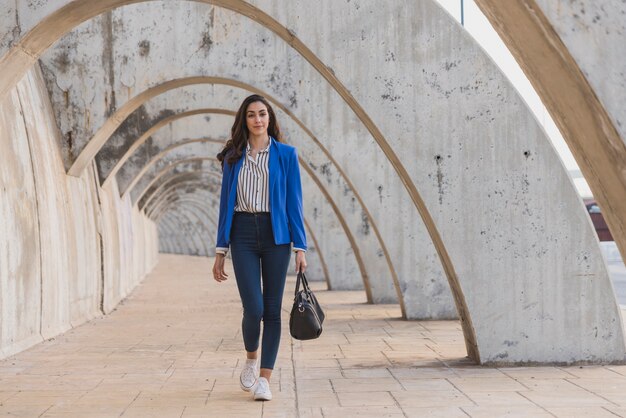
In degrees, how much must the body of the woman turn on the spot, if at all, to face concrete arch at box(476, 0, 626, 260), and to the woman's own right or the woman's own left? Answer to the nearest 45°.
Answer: approximately 45° to the woman's own left

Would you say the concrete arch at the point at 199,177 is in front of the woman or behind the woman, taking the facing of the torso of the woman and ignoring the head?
behind

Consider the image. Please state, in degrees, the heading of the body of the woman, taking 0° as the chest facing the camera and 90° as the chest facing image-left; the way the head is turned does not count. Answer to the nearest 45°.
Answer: approximately 0°
